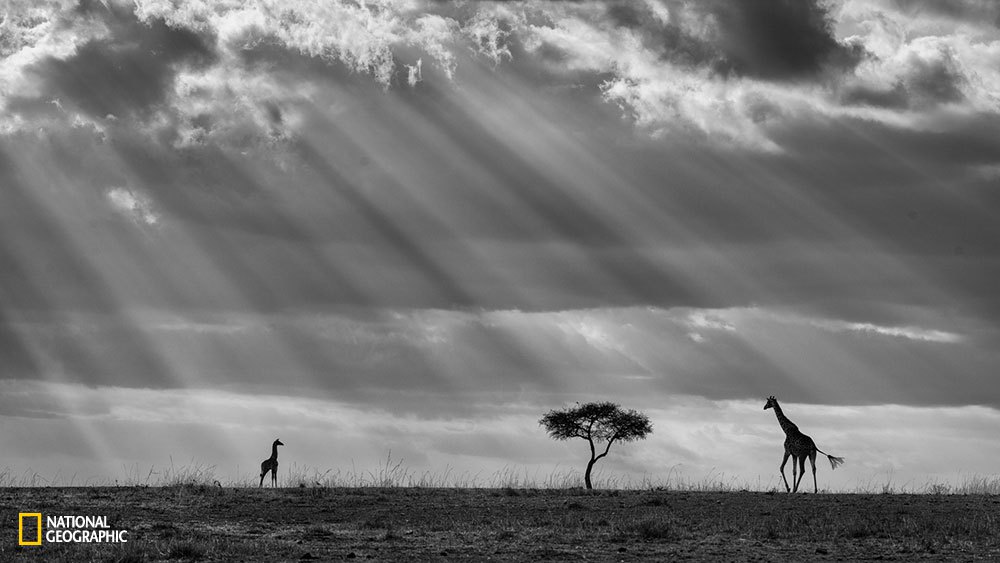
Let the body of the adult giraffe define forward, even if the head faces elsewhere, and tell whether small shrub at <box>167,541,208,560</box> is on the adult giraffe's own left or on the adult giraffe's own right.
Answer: on the adult giraffe's own left

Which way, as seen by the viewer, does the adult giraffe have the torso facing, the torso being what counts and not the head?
to the viewer's left
